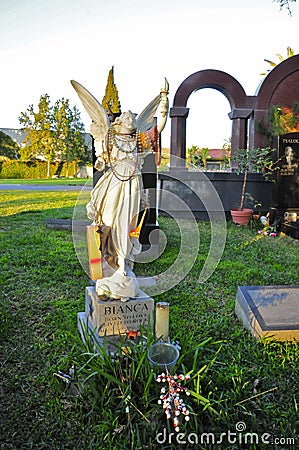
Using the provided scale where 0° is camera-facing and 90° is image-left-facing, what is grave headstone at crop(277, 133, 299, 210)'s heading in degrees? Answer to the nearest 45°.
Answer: approximately 0°

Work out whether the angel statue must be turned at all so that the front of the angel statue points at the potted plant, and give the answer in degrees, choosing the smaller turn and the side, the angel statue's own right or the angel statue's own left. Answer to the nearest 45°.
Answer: approximately 135° to the angel statue's own left

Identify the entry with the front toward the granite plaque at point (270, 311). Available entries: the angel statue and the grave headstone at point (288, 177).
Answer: the grave headstone

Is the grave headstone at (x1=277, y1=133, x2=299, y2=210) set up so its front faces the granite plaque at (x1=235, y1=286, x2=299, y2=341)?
yes

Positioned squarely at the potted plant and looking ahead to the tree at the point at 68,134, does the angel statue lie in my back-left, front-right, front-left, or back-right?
back-left

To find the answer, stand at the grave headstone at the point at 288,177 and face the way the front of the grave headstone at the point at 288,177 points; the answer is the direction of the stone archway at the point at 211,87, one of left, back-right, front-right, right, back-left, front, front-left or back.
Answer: back-right

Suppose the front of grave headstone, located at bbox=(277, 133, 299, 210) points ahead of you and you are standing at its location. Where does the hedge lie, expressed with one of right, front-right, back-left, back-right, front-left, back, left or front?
back-right

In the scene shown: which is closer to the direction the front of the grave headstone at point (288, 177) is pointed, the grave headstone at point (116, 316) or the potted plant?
the grave headstone

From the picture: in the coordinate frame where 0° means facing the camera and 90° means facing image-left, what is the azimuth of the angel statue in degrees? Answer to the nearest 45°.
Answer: approximately 0°

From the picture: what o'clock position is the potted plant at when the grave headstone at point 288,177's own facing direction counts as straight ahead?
The potted plant is roughly at 3 o'clock from the grave headstone.

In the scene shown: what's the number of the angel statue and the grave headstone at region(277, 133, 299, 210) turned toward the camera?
2

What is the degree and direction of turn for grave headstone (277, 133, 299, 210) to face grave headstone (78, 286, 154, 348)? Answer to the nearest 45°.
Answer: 0° — it already faces it

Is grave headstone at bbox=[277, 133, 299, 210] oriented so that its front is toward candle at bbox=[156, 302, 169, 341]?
yes
